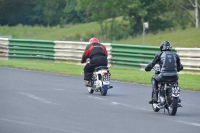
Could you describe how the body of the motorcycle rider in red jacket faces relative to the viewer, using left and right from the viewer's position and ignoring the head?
facing away from the viewer and to the left of the viewer

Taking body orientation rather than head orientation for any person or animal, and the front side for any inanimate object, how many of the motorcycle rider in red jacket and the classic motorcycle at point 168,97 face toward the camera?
0

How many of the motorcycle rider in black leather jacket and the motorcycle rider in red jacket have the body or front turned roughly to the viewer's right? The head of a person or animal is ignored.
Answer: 0

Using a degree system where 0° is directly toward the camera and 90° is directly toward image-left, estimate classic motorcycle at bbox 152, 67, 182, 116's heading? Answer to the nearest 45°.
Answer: approximately 135°

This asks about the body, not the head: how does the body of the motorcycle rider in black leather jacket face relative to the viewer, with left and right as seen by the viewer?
facing away from the viewer and to the left of the viewer
